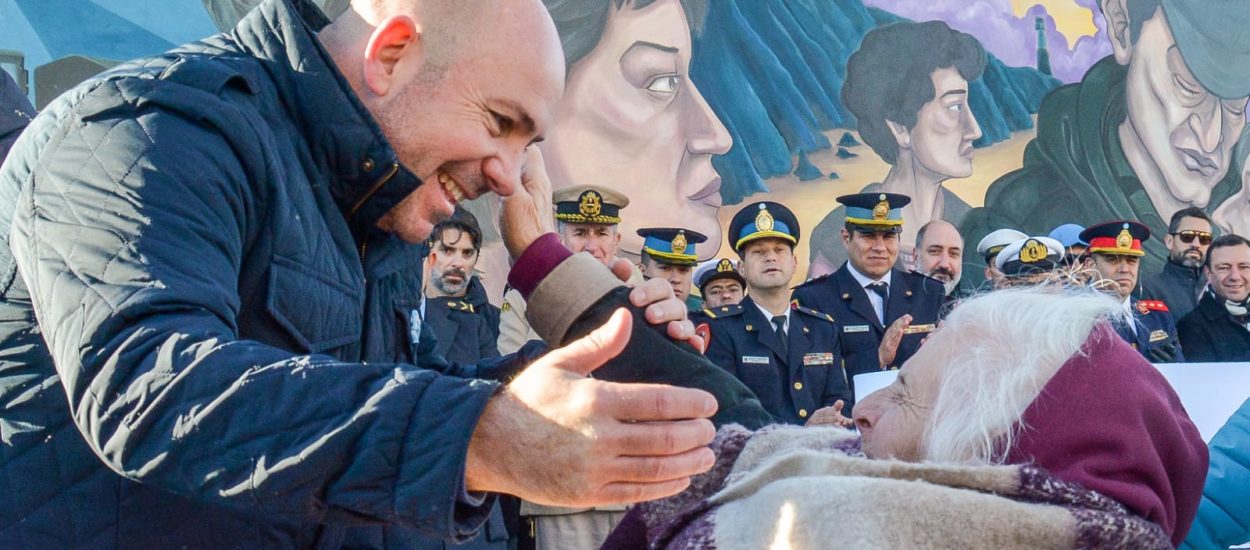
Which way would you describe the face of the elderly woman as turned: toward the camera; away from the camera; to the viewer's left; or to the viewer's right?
to the viewer's left

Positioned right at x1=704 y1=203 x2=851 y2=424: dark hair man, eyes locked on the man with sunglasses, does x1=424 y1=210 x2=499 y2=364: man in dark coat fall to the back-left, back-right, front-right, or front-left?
back-left

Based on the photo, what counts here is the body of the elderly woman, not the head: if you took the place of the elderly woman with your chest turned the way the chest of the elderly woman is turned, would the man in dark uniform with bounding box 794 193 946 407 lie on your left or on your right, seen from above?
on your right

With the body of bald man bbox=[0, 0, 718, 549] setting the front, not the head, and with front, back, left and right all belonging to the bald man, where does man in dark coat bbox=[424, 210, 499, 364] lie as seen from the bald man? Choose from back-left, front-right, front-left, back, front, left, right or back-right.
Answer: left

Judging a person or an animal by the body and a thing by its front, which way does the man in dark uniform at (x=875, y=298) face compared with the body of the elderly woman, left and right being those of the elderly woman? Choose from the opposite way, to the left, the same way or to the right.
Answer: to the left

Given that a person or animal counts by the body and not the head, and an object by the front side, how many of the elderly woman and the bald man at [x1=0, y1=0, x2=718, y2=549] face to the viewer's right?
1

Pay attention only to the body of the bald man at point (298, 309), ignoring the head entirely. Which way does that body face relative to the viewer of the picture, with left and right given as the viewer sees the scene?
facing to the right of the viewer

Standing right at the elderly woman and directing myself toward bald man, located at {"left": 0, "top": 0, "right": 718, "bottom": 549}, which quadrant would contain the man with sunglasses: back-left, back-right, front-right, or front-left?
back-right

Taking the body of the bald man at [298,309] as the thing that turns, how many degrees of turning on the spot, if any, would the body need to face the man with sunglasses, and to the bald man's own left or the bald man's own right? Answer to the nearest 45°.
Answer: approximately 45° to the bald man's own left

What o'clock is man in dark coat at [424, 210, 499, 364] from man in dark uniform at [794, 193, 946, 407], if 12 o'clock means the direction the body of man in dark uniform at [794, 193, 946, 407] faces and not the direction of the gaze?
man in dark coat at [424, 210, 499, 364] is roughly at 2 o'clock from man in dark uniform at [794, 193, 946, 407].

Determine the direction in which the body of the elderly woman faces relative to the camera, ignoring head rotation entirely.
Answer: to the viewer's left

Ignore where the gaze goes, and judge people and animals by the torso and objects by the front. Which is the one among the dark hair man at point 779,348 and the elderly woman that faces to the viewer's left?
the elderly woman

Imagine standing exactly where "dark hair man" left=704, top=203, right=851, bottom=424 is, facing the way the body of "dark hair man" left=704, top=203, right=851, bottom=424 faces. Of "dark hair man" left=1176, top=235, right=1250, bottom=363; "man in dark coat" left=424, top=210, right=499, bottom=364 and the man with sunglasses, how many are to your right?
1

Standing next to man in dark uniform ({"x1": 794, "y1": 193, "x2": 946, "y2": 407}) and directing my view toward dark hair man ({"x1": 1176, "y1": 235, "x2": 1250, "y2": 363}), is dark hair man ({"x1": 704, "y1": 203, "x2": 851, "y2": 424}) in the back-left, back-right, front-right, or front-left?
back-right
